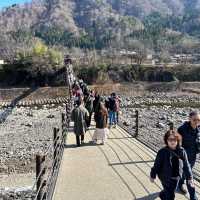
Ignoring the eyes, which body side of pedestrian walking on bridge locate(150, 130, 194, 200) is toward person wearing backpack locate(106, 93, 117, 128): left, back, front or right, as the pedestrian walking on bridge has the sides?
back

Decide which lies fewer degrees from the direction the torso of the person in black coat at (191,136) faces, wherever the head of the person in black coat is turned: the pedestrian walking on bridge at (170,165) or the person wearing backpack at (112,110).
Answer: the pedestrian walking on bridge

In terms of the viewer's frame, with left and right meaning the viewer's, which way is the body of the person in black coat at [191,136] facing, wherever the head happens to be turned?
facing the viewer and to the right of the viewer

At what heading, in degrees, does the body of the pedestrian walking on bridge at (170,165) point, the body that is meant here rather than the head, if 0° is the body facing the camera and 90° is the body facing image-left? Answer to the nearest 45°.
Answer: approximately 0°

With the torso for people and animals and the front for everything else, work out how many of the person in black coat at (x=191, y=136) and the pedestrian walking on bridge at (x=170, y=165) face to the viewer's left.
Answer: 0

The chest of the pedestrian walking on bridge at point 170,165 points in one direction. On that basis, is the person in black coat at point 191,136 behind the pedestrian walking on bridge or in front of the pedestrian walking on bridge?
behind
